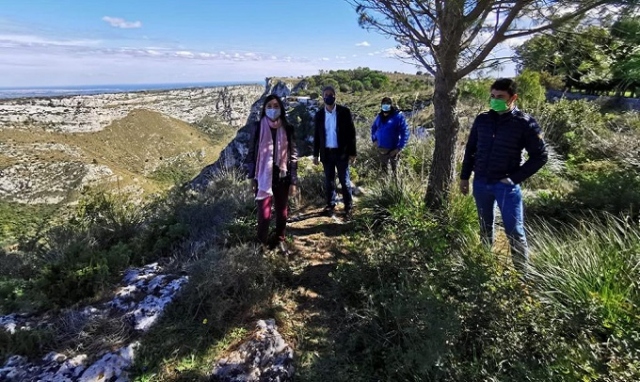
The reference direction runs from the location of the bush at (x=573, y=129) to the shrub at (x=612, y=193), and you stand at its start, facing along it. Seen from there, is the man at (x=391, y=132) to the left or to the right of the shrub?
right

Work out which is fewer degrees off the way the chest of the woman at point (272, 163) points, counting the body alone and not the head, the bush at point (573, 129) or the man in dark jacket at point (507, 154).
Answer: the man in dark jacket

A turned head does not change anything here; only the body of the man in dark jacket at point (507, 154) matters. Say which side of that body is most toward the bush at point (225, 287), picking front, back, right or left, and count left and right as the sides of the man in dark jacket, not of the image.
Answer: front

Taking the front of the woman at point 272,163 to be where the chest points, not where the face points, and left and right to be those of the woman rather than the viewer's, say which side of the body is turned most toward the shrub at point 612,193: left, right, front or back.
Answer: left

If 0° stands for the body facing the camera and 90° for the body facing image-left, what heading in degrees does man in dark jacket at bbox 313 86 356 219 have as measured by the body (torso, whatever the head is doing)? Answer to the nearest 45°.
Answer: approximately 0°

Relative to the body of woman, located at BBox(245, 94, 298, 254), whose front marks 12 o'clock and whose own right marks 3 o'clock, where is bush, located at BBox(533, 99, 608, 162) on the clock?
The bush is roughly at 8 o'clock from the woman.

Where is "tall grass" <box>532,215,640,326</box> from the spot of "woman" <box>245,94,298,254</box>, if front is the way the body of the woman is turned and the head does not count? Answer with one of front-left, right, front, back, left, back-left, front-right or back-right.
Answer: front-left

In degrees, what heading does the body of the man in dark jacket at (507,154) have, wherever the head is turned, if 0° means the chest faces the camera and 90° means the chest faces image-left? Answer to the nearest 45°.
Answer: approximately 45°

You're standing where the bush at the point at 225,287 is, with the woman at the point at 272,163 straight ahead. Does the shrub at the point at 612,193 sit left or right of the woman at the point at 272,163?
right

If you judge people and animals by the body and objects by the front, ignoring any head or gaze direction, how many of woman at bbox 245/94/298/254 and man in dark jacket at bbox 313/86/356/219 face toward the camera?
2

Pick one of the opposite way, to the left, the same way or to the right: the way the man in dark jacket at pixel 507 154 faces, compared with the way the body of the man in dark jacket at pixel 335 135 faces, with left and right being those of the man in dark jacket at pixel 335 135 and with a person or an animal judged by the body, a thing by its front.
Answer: to the right
